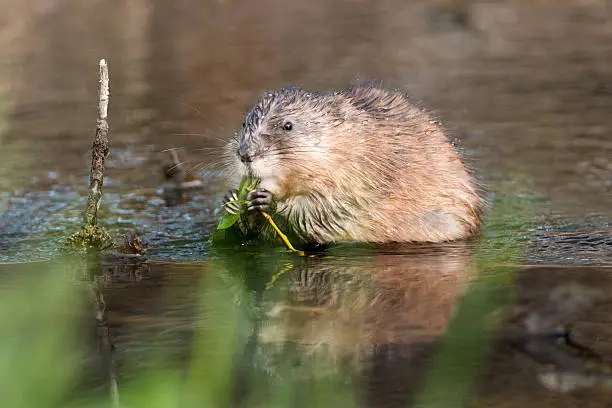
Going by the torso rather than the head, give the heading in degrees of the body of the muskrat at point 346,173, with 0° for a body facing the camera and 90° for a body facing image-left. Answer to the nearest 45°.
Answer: approximately 90°

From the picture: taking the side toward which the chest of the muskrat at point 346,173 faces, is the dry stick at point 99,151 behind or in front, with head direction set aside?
in front
